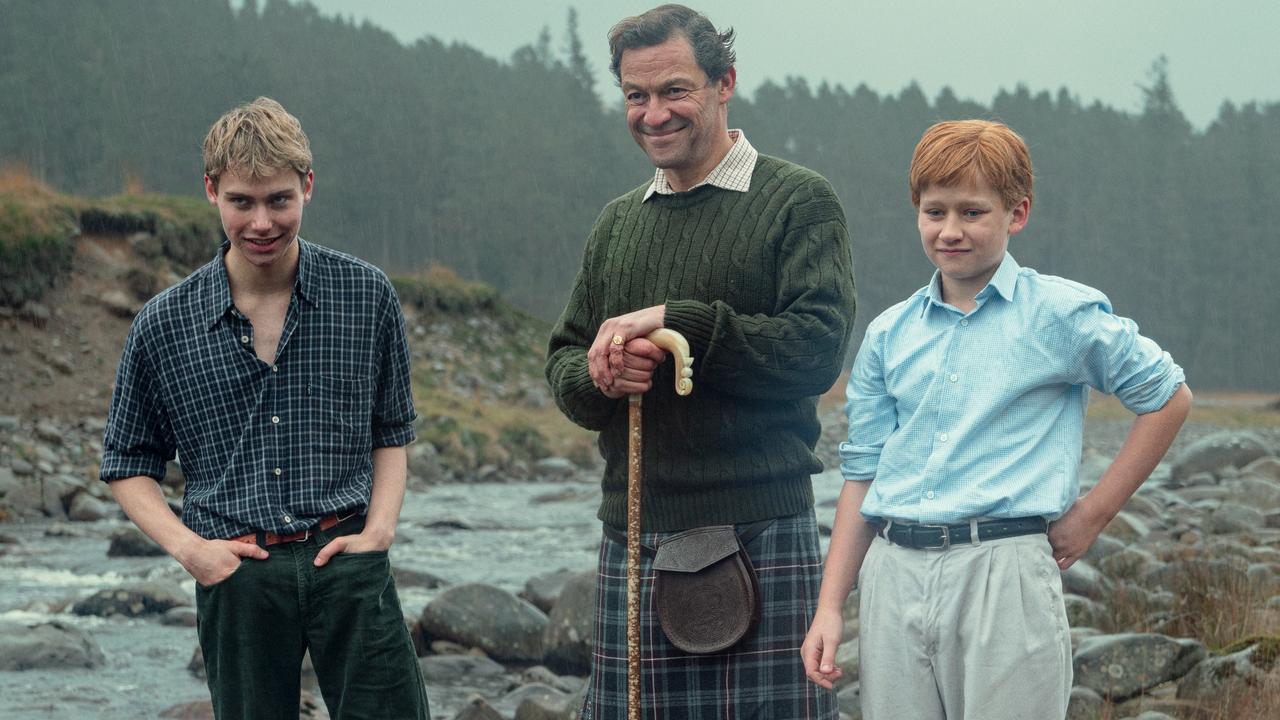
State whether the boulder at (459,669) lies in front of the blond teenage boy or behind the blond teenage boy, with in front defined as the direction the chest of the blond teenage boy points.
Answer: behind

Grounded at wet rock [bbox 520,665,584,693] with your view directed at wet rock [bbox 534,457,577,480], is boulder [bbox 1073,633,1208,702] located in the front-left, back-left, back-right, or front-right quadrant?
back-right

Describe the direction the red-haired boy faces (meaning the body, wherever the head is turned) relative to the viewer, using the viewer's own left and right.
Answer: facing the viewer and to the left of the viewer

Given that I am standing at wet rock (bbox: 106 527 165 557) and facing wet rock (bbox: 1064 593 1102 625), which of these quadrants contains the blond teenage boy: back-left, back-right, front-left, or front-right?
front-right

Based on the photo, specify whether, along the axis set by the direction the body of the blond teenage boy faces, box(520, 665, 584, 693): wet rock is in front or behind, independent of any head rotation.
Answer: behind

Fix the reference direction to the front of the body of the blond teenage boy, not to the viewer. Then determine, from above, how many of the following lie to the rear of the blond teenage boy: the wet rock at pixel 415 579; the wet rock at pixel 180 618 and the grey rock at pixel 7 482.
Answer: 3

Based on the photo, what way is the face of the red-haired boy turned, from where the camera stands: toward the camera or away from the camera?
toward the camera

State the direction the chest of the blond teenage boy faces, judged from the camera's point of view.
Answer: toward the camera

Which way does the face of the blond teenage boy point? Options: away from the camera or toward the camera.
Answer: toward the camera

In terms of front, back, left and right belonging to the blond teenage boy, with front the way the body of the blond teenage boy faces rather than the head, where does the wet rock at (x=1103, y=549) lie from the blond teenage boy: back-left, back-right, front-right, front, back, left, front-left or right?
back-left

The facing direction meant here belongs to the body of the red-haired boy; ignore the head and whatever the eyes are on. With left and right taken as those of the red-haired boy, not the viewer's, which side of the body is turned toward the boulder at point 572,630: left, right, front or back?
right

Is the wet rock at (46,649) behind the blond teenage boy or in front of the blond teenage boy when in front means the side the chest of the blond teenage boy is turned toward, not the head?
behind
